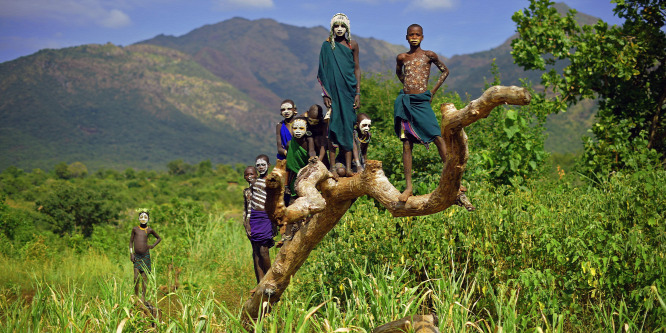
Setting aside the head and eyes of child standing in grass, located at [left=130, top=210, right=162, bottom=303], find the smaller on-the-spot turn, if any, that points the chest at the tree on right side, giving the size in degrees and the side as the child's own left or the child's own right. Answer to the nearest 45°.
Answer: approximately 90° to the child's own left

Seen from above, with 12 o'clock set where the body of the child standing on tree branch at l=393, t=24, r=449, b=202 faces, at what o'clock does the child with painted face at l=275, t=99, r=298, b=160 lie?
The child with painted face is roughly at 4 o'clock from the child standing on tree branch.

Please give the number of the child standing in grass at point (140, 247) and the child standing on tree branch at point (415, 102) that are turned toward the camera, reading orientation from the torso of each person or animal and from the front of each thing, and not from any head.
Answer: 2

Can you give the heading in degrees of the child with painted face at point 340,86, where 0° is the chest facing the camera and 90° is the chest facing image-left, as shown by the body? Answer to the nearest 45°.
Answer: approximately 0°
